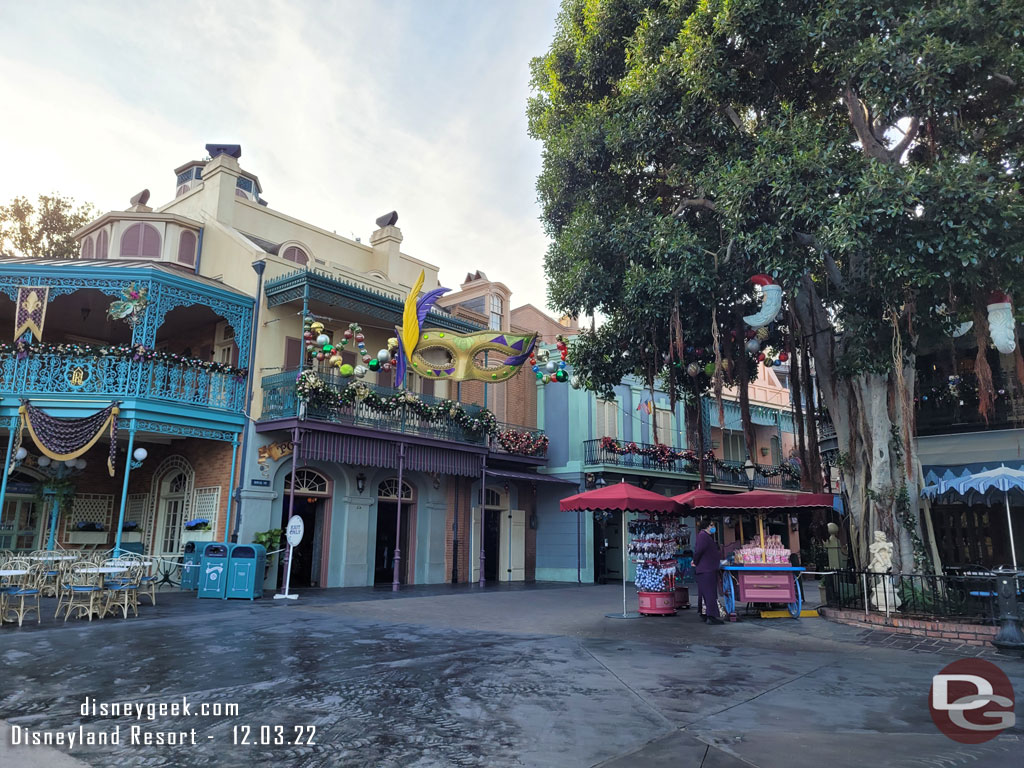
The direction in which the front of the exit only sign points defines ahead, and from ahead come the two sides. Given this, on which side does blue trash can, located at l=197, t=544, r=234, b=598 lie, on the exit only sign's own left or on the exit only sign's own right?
on the exit only sign's own right

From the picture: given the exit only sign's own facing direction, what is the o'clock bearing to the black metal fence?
The black metal fence is roughly at 10 o'clock from the exit only sign.

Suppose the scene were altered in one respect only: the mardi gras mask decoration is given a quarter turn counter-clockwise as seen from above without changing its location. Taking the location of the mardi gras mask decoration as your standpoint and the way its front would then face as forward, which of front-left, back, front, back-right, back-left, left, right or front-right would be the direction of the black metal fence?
front-right

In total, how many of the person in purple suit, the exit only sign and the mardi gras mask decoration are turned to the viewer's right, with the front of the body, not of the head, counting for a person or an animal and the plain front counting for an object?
1

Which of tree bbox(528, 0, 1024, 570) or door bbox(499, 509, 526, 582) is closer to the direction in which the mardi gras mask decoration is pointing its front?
the tree

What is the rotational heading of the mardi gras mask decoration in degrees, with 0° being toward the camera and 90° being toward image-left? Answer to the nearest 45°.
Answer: approximately 0°

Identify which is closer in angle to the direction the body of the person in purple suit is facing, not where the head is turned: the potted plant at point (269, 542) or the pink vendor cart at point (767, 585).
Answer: the pink vendor cart

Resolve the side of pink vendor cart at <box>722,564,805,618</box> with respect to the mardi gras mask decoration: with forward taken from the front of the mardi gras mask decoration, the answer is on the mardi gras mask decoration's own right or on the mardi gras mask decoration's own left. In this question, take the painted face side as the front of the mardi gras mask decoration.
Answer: on the mardi gras mask decoration's own left

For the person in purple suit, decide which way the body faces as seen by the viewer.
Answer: to the viewer's right

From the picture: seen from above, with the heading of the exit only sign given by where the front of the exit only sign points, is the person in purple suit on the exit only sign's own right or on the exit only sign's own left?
on the exit only sign's own left

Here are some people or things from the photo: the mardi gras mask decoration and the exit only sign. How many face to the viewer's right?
0

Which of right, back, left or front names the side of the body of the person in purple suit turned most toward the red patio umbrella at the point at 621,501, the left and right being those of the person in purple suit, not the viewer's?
back
